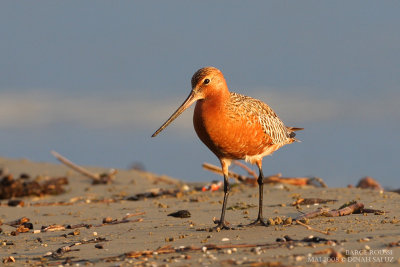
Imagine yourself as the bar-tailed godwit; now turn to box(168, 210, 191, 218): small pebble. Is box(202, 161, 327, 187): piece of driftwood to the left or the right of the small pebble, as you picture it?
right

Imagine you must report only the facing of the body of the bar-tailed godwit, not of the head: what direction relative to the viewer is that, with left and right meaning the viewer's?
facing the viewer and to the left of the viewer

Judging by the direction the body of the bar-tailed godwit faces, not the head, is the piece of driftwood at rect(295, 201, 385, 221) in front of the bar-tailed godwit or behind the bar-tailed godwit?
behind

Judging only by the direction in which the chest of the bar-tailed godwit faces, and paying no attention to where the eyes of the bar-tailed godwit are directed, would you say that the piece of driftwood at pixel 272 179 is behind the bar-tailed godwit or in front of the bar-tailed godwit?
behind

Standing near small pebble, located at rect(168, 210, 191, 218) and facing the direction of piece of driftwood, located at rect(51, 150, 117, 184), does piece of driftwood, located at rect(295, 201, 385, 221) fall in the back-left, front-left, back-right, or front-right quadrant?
back-right

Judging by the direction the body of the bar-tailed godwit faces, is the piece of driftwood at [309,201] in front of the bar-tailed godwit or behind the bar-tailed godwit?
behind

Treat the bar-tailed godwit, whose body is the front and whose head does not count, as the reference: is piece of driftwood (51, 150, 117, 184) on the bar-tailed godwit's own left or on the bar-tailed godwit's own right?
on the bar-tailed godwit's own right
